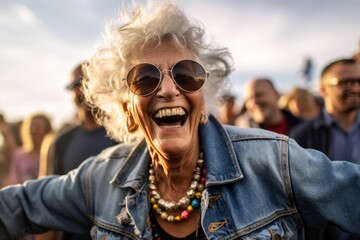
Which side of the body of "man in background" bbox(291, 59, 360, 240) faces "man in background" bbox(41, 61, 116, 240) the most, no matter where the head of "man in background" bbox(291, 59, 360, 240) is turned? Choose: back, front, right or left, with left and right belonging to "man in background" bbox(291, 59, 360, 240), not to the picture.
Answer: right

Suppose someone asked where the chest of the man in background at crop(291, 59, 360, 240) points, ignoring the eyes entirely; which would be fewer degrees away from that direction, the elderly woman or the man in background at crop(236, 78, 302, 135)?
the elderly woman

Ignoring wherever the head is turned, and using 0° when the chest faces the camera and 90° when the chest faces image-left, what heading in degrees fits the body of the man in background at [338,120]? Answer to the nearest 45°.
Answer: approximately 315°

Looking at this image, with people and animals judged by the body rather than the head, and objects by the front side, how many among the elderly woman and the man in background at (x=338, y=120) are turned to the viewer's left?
0

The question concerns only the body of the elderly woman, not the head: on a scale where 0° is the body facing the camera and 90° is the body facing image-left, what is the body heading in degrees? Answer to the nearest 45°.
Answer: approximately 0°

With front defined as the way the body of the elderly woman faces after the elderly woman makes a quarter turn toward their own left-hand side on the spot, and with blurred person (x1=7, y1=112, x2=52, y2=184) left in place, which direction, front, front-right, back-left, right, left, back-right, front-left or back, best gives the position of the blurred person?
back-left
